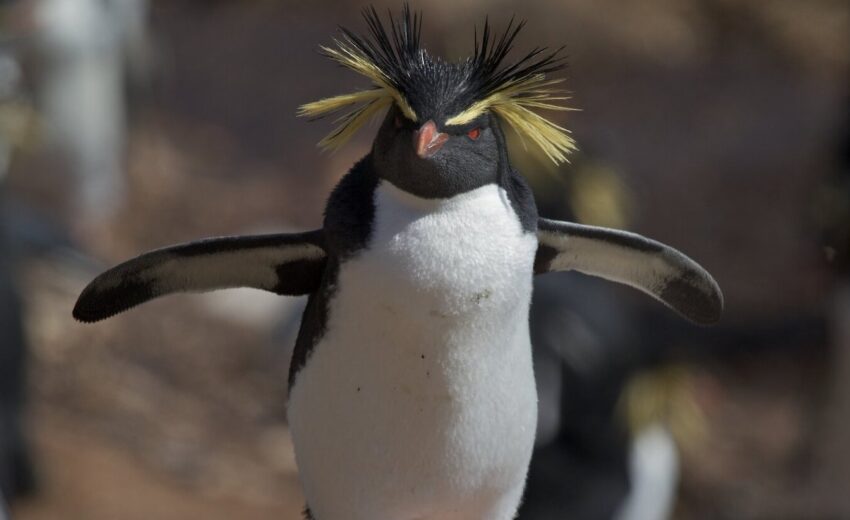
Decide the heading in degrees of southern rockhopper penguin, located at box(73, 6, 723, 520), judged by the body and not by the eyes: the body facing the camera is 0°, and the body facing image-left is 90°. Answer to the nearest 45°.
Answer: approximately 0°
